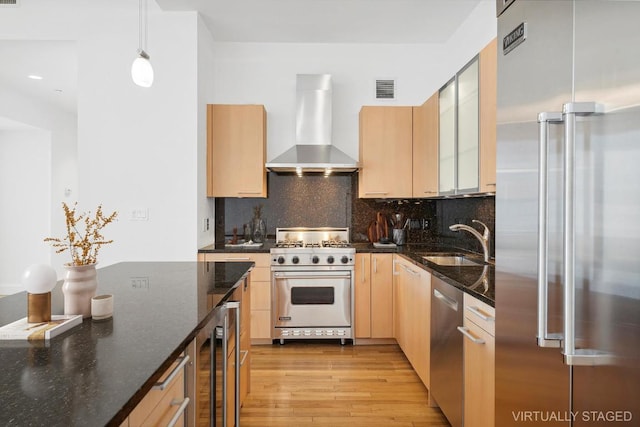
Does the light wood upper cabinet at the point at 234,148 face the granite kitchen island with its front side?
yes

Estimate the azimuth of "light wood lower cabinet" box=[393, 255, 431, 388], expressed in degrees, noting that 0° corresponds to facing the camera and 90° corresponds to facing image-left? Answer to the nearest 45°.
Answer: approximately 90°

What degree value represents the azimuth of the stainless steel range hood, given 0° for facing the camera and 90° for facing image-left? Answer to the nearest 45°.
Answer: approximately 0°

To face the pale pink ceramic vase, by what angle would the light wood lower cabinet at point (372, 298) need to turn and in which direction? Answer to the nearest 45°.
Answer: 0° — it already faces it

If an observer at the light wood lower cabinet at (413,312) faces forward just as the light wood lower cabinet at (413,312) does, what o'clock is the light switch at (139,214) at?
The light switch is roughly at 12 o'clock from the light wood lower cabinet.

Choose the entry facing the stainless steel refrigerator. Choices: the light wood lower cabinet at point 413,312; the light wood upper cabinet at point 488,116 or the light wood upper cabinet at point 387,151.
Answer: the light wood upper cabinet at point 387,151

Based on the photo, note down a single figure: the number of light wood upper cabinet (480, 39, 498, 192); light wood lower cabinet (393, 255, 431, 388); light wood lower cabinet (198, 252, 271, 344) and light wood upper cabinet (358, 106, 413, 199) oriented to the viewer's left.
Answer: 2
